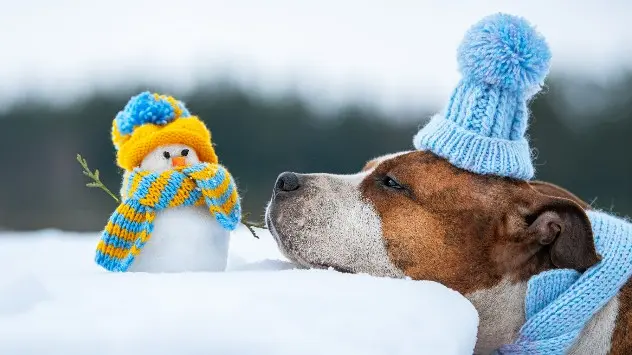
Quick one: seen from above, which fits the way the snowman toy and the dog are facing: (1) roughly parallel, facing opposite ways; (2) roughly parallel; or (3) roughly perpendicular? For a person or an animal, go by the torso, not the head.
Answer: roughly perpendicular

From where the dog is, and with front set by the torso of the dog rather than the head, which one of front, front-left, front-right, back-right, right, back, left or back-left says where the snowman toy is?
front

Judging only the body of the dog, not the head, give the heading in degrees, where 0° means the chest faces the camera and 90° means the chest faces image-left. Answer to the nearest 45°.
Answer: approximately 90°

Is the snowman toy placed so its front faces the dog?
no

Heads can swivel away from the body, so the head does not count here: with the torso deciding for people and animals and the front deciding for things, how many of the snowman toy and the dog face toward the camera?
1

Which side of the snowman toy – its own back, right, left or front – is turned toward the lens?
front
